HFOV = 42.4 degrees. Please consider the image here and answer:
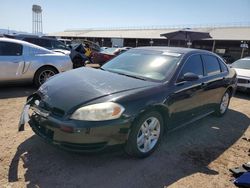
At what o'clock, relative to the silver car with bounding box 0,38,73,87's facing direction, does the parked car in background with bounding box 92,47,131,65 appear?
The parked car in background is roughly at 4 o'clock from the silver car.

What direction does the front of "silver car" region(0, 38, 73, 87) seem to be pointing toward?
to the viewer's left

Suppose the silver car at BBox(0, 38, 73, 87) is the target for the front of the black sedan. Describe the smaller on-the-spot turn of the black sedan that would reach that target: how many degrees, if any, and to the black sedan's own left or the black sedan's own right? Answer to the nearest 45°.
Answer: approximately 90° to the black sedan's own right

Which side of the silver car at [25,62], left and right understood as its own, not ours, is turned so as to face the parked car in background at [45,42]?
right

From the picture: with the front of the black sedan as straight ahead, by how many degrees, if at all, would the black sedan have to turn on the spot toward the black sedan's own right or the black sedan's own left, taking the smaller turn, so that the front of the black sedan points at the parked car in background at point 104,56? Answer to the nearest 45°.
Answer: approximately 135° to the black sedan's own right

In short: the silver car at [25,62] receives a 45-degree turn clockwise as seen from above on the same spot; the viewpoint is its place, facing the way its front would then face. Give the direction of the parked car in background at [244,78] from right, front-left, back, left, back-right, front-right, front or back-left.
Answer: back-right

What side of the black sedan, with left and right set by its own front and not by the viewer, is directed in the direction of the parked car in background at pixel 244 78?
back

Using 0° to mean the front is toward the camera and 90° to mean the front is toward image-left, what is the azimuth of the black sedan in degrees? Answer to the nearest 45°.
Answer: approximately 45°
